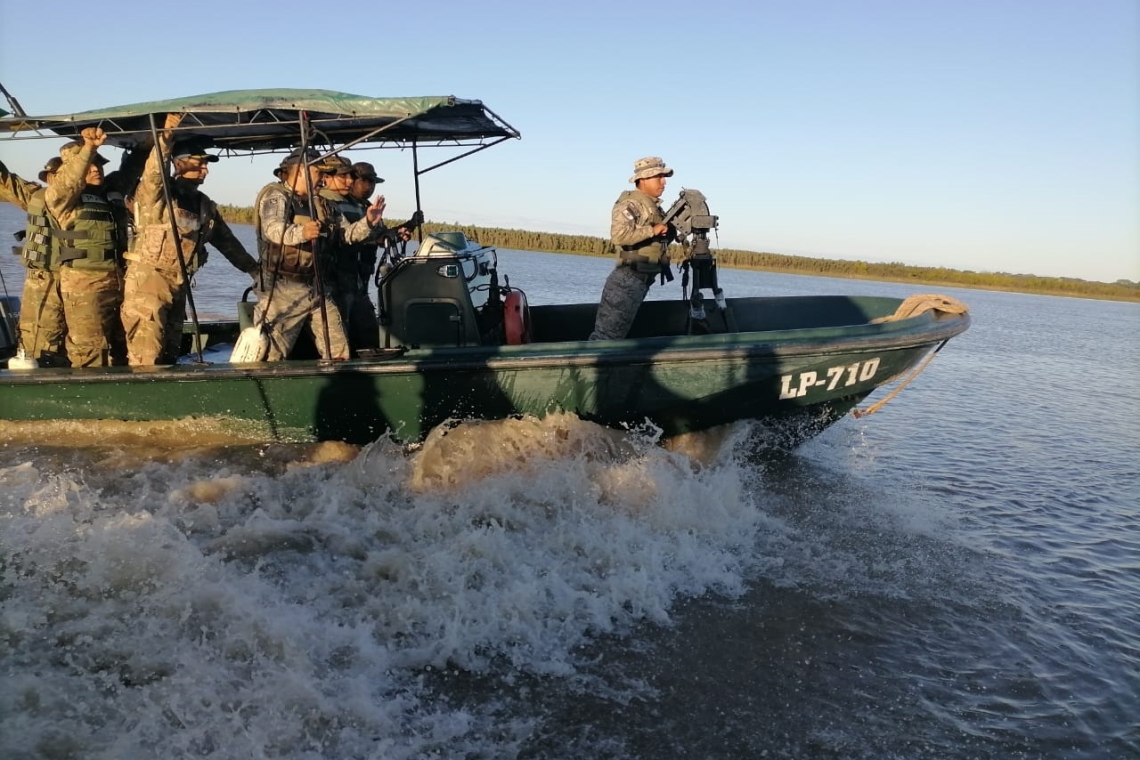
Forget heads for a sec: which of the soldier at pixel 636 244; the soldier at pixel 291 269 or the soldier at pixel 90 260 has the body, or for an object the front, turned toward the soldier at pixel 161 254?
the soldier at pixel 90 260

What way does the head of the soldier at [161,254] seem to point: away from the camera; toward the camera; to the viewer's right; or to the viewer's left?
to the viewer's right

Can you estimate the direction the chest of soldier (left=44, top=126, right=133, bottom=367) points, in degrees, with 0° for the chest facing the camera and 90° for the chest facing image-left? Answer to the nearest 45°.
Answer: approximately 315°

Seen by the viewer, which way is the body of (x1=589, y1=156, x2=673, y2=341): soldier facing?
to the viewer's right

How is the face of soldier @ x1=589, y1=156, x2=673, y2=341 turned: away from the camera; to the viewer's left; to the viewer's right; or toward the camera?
to the viewer's right

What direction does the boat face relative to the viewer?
to the viewer's right

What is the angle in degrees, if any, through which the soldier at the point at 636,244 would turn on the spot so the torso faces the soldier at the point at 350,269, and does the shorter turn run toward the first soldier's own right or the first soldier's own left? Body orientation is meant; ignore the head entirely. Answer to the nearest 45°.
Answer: approximately 180°

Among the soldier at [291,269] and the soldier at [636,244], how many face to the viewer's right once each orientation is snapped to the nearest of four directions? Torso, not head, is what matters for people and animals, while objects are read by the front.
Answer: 2

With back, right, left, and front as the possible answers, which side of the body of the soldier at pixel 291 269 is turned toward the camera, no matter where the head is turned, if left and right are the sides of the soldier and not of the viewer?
right

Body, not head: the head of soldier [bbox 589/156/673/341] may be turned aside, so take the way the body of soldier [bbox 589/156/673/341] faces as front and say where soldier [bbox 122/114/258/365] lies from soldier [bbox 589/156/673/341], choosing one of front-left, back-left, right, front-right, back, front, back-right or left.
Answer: back

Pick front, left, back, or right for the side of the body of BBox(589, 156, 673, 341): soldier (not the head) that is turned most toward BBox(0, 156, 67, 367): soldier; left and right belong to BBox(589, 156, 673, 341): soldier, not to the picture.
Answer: back

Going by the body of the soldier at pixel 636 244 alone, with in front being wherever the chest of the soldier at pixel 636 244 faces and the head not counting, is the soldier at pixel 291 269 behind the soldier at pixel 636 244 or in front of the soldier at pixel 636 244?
behind

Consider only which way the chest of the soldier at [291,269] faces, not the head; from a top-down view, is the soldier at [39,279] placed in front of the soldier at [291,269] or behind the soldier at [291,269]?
behind
